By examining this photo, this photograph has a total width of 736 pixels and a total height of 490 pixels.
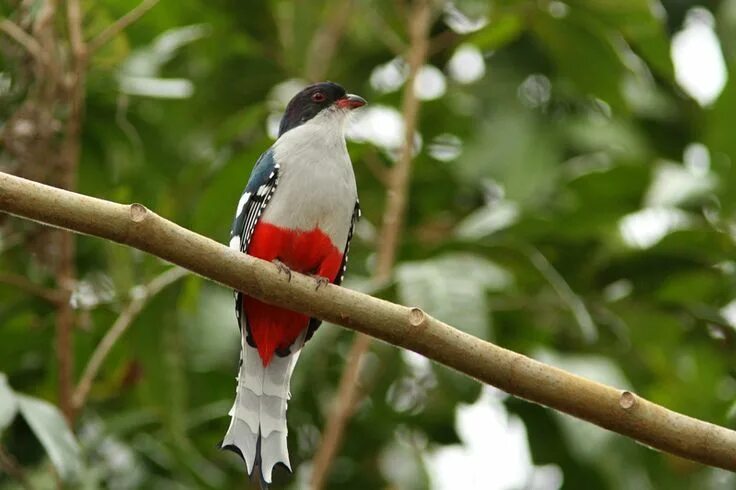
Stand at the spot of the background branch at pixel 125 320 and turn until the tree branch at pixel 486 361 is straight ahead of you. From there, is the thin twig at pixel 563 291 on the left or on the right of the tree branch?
left

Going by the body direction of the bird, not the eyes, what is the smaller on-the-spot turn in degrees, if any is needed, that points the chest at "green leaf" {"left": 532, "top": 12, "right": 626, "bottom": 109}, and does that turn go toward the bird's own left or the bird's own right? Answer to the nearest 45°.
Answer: approximately 90° to the bird's own left

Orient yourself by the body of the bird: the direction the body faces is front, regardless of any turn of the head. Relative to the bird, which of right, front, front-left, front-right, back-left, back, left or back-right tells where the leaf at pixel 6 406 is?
back-right

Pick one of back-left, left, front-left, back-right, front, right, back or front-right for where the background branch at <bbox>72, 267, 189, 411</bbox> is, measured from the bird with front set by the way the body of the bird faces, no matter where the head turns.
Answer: back

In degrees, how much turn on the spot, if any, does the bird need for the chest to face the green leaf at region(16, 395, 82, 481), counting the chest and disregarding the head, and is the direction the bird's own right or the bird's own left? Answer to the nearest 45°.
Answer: approximately 135° to the bird's own right

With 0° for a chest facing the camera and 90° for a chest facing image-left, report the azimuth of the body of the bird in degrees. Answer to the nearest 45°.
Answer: approximately 315°

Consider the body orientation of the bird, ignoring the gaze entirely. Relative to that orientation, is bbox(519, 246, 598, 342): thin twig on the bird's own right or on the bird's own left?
on the bird's own left
